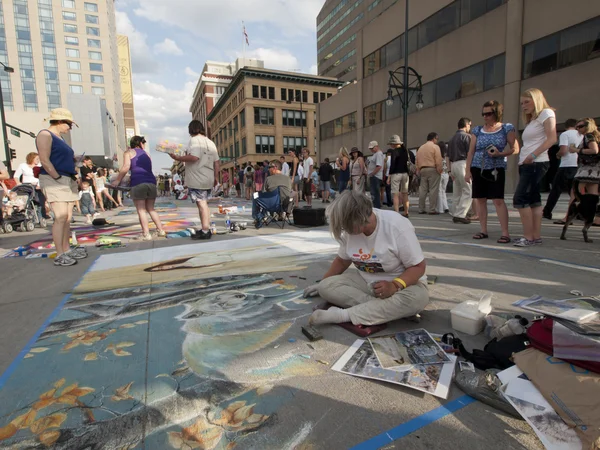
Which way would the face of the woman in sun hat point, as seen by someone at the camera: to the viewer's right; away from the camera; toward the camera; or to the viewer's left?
to the viewer's right

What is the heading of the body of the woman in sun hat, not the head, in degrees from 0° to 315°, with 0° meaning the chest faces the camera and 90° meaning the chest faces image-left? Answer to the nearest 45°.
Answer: approximately 270°

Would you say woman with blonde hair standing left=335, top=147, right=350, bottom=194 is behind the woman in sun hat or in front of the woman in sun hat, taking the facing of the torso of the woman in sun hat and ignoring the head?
in front

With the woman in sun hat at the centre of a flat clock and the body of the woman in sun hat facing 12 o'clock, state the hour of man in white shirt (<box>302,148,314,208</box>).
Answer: The man in white shirt is roughly at 11 o'clock from the woman in sun hat.

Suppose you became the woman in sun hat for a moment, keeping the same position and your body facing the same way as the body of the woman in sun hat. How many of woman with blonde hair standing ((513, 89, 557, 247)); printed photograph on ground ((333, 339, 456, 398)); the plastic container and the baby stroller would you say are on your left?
1

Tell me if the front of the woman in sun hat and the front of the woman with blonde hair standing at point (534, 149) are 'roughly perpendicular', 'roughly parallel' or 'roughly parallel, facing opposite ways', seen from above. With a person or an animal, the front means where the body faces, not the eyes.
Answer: roughly parallel, facing opposite ways

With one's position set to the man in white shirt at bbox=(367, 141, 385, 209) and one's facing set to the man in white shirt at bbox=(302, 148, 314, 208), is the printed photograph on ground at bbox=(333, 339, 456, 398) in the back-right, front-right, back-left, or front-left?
back-left

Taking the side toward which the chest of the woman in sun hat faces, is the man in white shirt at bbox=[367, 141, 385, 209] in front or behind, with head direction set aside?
in front

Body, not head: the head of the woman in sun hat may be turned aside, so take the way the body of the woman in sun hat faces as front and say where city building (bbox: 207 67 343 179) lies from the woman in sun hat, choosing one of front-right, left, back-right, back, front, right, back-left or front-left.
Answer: front-left
